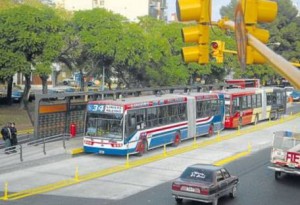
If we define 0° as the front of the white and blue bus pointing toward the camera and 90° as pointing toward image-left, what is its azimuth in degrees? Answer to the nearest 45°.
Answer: approximately 45°

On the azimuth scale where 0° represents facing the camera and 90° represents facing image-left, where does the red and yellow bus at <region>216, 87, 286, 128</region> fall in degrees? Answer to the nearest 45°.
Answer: approximately 45°

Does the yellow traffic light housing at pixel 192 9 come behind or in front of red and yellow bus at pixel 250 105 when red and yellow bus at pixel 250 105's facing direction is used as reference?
in front

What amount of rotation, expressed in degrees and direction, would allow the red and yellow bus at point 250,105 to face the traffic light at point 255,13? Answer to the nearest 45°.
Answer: approximately 45° to its left

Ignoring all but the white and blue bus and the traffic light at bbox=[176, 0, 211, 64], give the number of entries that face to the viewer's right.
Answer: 0

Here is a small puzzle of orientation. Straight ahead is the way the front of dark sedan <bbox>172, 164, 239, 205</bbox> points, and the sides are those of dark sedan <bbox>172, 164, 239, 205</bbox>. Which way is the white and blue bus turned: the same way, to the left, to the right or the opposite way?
the opposite way

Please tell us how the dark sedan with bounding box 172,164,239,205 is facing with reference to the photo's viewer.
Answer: facing away from the viewer and to the right of the viewer
